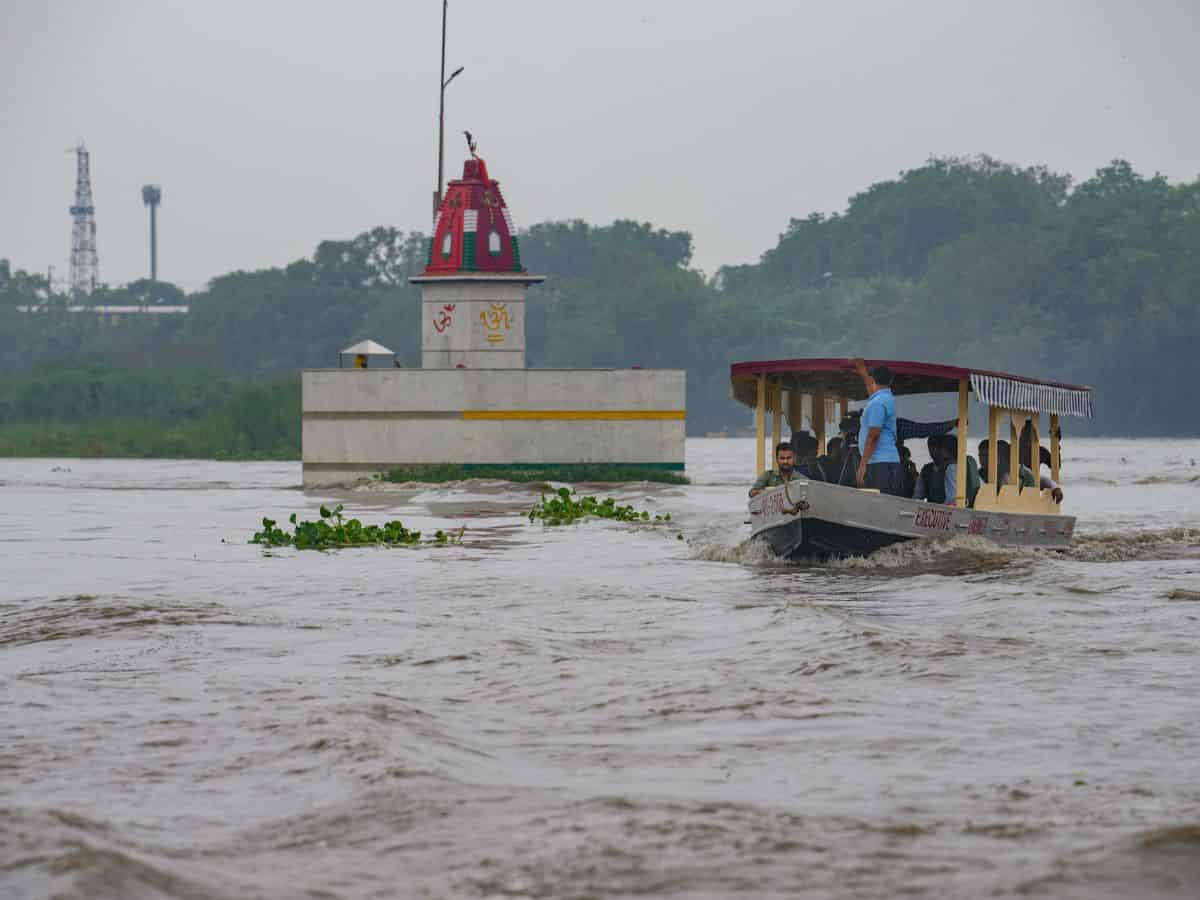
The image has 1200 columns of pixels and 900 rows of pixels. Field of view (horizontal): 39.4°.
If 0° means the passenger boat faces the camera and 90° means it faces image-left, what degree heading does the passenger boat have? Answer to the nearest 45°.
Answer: approximately 45°

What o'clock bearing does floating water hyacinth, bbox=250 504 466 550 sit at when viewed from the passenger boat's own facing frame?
The floating water hyacinth is roughly at 2 o'clock from the passenger boat.

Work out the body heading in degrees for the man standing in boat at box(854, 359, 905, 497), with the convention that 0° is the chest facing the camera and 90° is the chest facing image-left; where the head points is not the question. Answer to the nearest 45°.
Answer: approximately 90°

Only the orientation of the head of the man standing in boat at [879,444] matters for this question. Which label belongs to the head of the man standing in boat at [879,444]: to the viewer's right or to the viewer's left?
to the viewer's left

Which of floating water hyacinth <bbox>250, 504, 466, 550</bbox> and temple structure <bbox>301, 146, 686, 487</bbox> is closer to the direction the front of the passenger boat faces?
the floating water hyacinth

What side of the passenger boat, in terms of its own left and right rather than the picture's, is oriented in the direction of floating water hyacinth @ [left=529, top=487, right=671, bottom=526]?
right

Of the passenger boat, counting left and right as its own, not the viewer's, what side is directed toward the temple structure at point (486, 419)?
right
